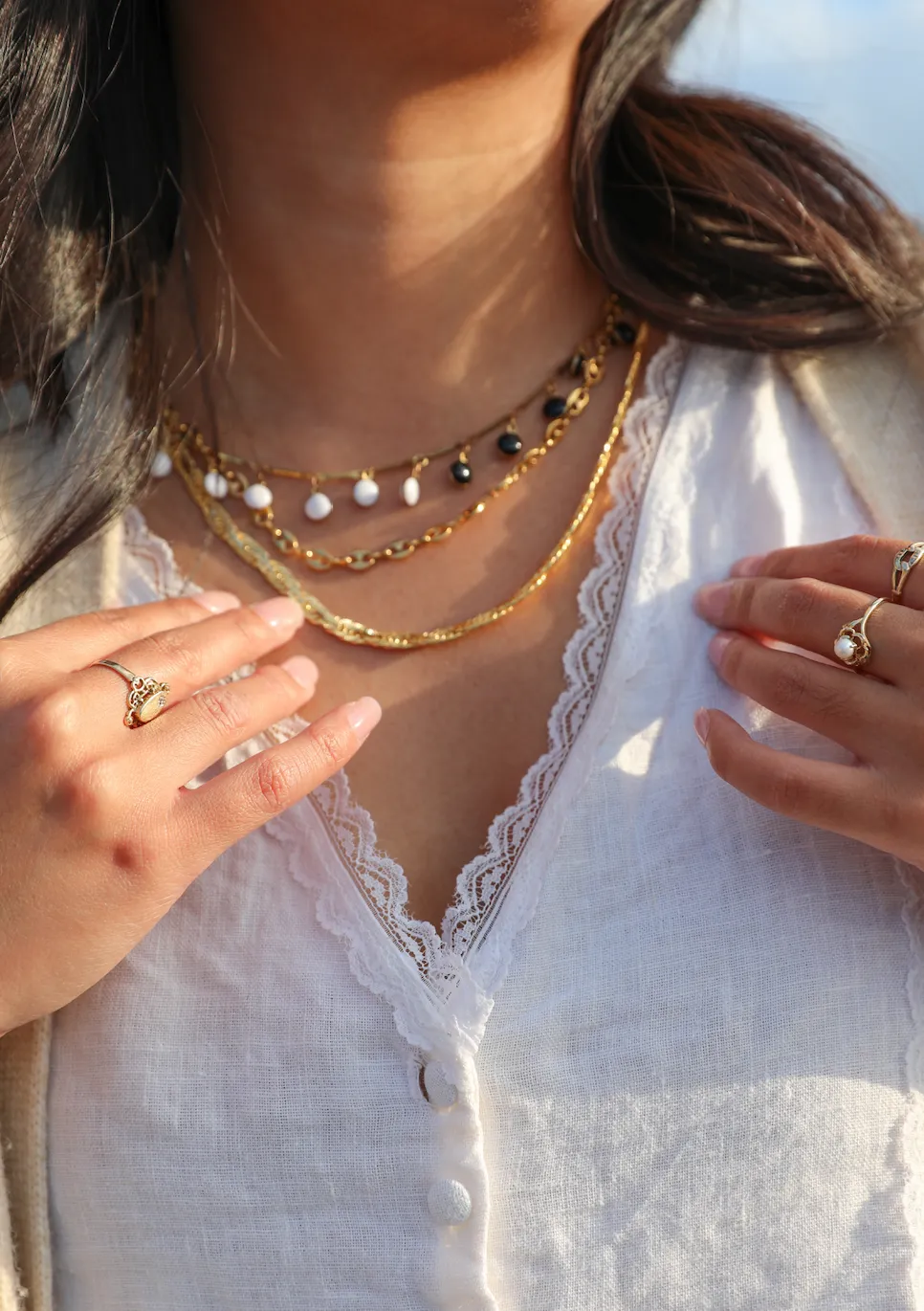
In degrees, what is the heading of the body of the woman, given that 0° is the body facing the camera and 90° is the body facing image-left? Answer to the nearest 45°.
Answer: approximately 0°
